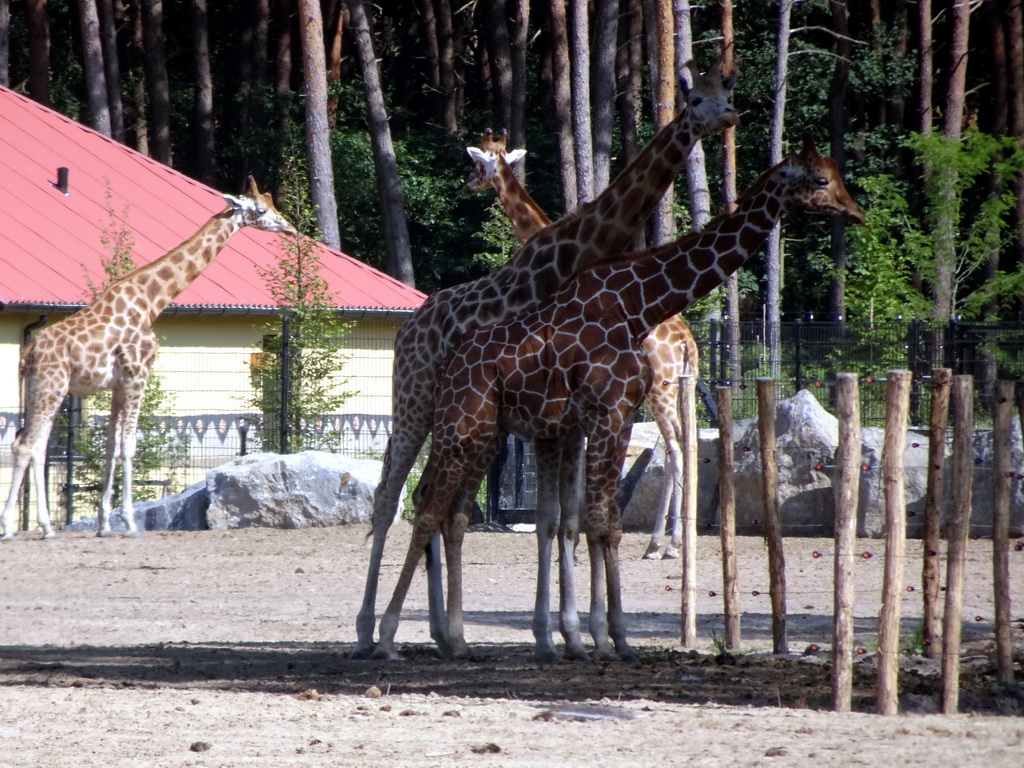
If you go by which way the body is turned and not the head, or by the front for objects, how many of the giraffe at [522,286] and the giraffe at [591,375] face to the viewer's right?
2

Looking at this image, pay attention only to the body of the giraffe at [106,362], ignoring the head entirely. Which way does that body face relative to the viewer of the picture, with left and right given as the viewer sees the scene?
facing to the right of the viewer

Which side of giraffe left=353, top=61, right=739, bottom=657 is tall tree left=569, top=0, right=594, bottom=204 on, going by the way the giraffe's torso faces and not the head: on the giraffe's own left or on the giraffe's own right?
on the giraffe's own left

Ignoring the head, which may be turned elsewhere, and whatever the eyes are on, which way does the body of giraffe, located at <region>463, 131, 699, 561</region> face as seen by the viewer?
to the viewer's left

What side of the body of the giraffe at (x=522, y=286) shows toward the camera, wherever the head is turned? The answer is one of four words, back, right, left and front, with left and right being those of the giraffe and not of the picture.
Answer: right

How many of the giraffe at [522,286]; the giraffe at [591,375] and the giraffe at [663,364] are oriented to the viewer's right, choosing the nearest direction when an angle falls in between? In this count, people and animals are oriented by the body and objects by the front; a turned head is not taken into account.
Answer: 2

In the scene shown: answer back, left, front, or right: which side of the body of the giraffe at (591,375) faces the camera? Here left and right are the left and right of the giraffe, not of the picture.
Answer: right

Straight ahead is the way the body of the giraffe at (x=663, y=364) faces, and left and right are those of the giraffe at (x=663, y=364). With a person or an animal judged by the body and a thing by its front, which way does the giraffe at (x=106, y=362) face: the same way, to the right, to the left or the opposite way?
the opposite way
